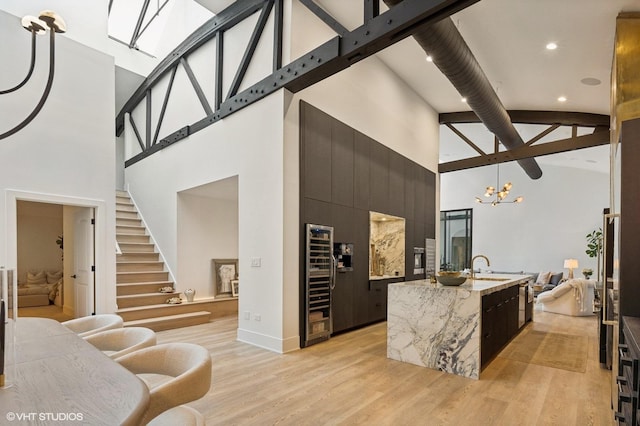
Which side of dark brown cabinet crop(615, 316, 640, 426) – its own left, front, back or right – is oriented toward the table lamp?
right

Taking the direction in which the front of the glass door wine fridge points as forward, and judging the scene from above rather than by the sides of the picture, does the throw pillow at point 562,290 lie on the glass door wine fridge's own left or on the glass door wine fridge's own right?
on the glass door wine fridge's own left

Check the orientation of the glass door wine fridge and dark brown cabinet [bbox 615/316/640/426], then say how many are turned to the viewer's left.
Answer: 1

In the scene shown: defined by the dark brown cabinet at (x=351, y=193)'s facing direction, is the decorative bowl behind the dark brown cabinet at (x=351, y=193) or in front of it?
in front

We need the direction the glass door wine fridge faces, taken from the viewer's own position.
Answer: facing the viewer and to the right of the viewer

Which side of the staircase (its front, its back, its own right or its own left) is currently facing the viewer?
front

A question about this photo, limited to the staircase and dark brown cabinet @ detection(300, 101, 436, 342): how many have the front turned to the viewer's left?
0

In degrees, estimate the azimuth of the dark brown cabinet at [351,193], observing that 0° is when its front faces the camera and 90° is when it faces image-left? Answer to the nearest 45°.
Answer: approximately 315°

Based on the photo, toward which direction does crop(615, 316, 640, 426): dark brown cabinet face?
to the viewer's left

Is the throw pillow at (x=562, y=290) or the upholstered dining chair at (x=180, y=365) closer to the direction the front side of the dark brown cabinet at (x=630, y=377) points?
the upholstered dining chair

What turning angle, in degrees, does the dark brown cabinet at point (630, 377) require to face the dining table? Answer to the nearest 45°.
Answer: approximately 45° to its left
